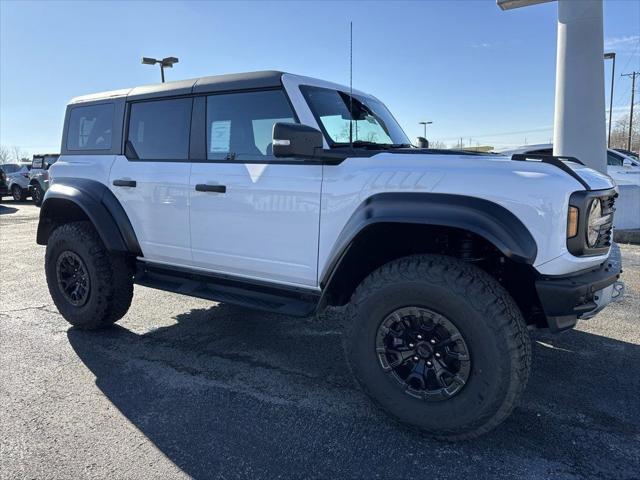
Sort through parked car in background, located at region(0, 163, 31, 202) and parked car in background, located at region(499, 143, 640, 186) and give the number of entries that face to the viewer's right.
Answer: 1

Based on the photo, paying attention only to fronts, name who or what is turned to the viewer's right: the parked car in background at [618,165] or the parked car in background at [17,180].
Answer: the parked car in background at [618,165]

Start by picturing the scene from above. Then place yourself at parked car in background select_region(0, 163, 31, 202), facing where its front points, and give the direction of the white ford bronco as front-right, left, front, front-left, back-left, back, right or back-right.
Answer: front-left

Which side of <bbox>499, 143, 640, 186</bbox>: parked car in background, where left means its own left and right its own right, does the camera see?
right
